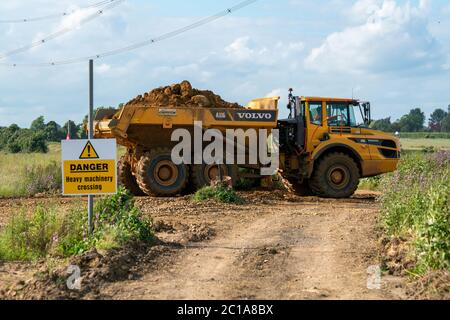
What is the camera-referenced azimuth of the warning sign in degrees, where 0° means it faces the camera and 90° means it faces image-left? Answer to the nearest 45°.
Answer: approximately 0°

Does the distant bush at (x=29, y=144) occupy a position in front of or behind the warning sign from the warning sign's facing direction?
behind

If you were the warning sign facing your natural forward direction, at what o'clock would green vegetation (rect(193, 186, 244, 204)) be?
The green vegetation is roughly at 7 o'clock from the warning sign.
